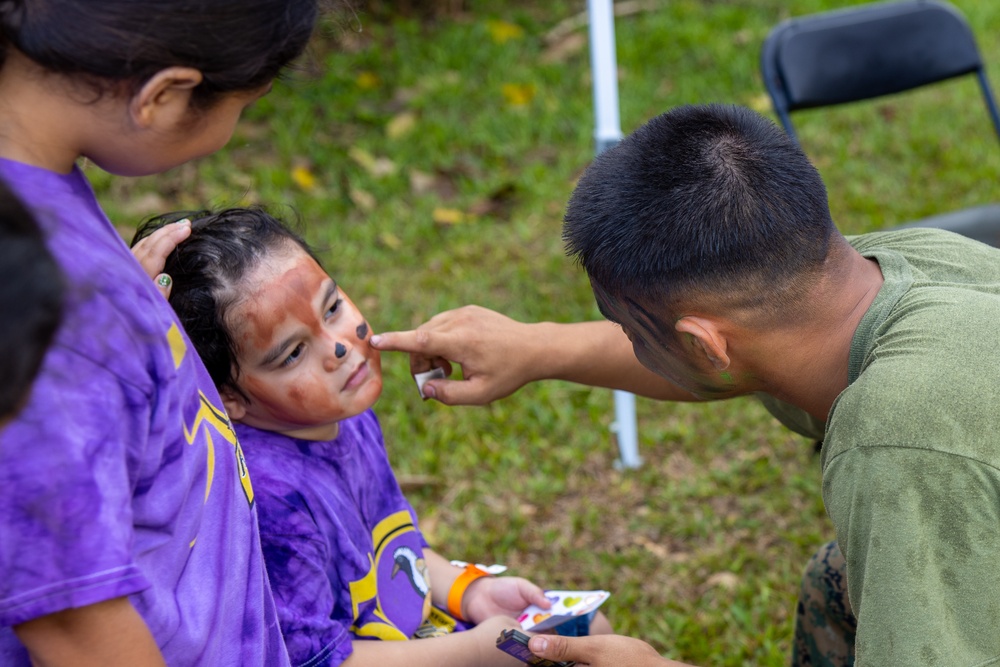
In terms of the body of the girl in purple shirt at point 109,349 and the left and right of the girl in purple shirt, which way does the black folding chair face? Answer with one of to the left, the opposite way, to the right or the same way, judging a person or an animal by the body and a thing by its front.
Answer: to the right

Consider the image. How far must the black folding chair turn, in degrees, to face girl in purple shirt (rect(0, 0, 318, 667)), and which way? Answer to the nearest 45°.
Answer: approximately 45° to its right

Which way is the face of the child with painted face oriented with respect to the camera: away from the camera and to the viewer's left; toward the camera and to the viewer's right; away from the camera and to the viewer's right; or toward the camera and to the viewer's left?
toward the camera and to the viewer's right

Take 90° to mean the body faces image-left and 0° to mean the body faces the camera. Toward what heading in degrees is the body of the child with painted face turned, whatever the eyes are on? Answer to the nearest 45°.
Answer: approximately 315°

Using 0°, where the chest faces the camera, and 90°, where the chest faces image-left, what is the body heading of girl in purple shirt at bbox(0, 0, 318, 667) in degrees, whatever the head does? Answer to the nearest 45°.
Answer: approximately 270°

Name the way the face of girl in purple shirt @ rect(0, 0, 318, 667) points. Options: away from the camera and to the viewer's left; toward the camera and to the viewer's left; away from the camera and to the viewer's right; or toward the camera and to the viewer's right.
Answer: away from the camera and to the viewer's right

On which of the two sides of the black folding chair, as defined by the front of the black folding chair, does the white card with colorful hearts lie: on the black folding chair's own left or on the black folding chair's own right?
on the black folding chair's own right
